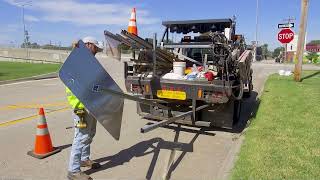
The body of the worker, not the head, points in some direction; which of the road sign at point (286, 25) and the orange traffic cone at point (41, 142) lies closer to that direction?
the road sign

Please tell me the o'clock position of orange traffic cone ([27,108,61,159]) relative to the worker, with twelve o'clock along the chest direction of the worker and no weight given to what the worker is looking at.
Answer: The orange traffic cone is roughly at 8 o'clock from the worker.

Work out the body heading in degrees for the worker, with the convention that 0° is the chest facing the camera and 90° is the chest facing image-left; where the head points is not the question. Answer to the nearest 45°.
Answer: approximately 270°
